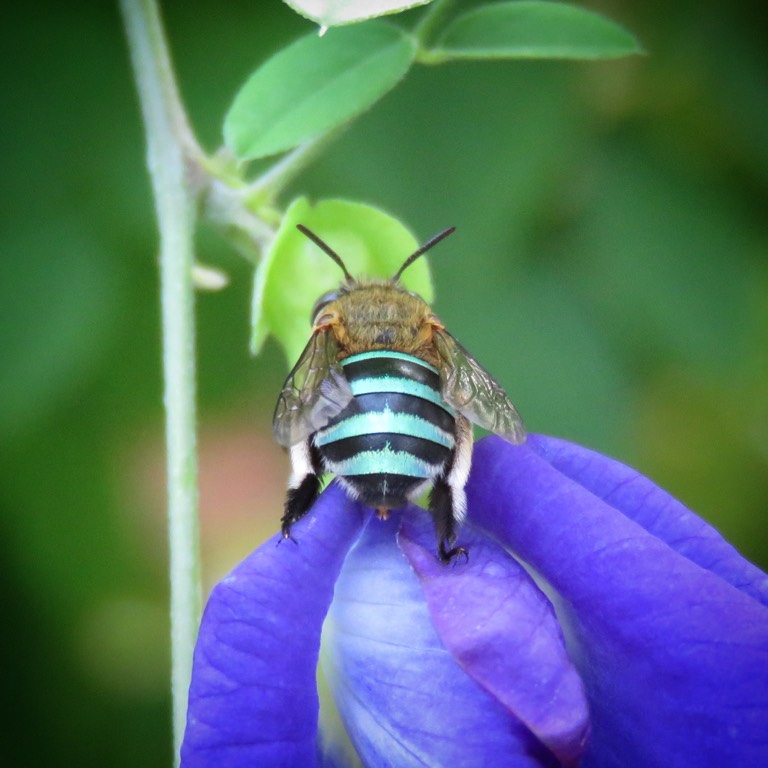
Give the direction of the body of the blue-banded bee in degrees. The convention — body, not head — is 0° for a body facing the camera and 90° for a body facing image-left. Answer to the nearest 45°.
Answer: approximately 180°
